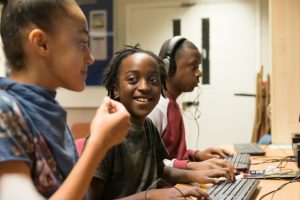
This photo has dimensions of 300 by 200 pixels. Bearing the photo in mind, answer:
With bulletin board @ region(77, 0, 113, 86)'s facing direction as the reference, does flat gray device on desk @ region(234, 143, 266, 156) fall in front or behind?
in front

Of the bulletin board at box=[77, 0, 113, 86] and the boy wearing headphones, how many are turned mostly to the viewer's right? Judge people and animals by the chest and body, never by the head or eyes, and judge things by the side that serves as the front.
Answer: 1

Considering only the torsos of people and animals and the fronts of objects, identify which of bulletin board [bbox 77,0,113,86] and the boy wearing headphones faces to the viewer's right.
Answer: the boy wearing headphones

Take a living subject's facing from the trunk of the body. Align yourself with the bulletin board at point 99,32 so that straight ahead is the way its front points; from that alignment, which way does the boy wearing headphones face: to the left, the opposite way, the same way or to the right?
to the left

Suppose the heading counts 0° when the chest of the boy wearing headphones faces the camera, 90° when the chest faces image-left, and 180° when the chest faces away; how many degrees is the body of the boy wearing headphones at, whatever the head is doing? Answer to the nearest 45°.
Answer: approximately 270°

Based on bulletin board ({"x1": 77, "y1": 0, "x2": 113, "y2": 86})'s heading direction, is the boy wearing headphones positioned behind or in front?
in front

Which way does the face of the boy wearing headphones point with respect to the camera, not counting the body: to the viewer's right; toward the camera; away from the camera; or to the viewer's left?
to the viewer's right

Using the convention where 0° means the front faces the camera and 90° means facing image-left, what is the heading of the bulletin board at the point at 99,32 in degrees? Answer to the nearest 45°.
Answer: approximately 0°
